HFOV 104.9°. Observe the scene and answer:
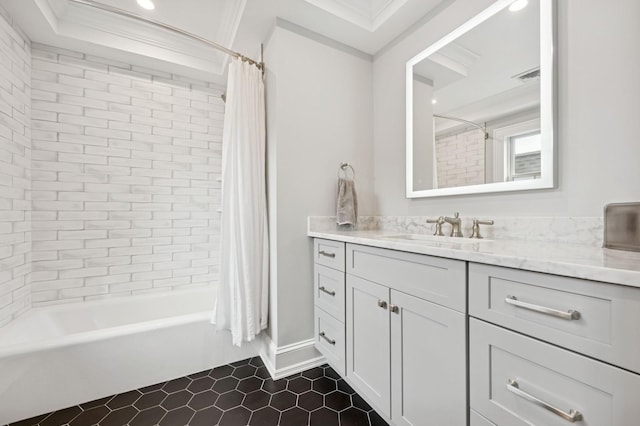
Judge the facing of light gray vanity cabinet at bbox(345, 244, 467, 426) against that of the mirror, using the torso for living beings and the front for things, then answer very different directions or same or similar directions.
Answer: same or similar directions

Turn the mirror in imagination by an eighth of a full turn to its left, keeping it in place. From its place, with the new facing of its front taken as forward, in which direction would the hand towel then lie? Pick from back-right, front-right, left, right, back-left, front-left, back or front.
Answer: right

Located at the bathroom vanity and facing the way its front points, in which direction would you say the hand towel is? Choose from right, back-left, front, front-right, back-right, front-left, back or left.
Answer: right

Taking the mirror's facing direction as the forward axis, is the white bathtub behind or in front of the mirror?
in front

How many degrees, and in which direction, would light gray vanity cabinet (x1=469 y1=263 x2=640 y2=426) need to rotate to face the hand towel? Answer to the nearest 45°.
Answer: approximately 90° to its right

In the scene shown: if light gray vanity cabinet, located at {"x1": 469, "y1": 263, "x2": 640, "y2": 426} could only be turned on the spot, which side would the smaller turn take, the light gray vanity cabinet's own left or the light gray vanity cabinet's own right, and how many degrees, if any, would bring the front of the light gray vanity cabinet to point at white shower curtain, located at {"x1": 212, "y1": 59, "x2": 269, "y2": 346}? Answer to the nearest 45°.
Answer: approximately 45° to the light gray vanity cabinet's own right

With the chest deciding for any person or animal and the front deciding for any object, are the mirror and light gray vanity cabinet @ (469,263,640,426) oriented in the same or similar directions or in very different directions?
same or similar directions

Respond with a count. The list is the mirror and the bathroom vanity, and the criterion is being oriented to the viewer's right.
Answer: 0

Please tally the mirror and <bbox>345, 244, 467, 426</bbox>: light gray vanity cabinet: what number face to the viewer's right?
0

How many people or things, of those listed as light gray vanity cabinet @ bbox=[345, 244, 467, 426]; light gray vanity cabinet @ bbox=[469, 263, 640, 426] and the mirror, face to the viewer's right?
0

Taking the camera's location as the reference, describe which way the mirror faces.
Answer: facing the viewer and to the left of the viewer

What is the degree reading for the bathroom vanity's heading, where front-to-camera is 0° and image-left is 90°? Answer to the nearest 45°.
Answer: approximately 45°

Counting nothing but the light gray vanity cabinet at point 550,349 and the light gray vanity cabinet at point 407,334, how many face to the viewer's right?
0
